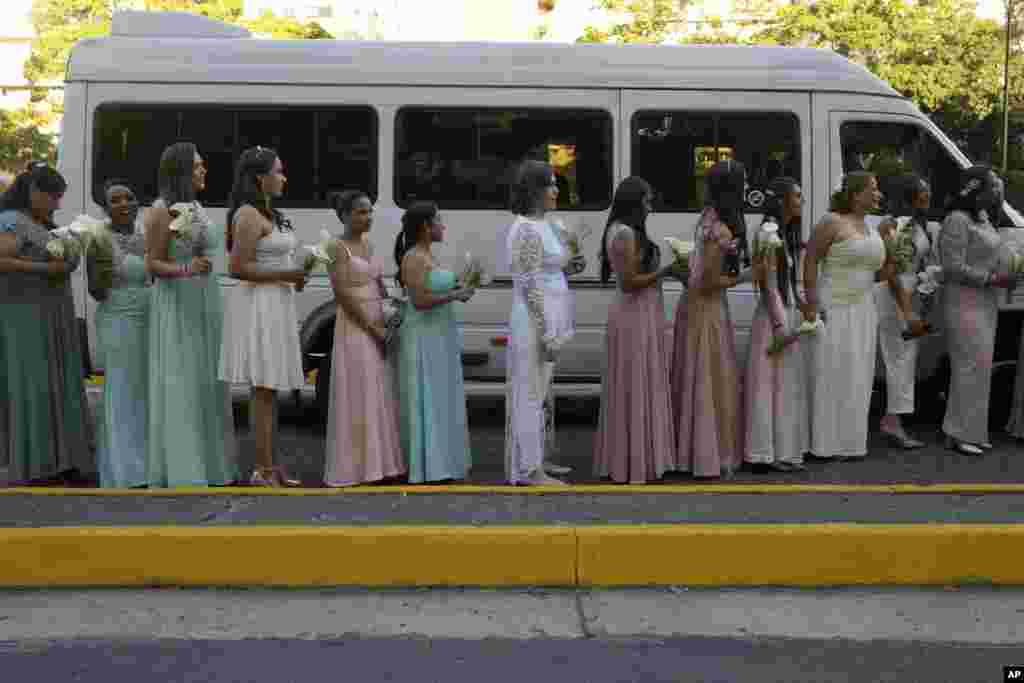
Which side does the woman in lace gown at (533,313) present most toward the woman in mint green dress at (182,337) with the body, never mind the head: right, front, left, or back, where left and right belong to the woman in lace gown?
back

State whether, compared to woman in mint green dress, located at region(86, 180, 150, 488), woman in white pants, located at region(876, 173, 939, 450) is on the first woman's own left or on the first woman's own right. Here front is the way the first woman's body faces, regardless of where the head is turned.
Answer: on the first woman's own left

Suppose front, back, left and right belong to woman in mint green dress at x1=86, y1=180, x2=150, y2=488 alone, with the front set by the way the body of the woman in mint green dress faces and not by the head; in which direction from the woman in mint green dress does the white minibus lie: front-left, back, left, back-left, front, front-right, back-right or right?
left

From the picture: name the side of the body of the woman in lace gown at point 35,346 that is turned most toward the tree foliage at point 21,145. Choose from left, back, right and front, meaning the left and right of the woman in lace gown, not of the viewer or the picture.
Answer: left

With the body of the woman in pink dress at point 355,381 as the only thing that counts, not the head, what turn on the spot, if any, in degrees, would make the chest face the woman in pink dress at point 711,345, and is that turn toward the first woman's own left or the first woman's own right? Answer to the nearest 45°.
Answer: approximately 45° to the first woman's own left

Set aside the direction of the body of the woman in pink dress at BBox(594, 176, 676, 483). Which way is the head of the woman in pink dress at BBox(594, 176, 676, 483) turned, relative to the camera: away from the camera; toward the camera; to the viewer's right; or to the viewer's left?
to the viewer's right

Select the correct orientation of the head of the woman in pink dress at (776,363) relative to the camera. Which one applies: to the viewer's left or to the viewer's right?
to the viewer's right

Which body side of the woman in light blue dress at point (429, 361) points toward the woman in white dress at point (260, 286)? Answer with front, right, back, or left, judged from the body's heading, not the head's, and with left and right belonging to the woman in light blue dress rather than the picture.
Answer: back

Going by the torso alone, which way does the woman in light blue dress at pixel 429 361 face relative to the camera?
to the viewer's right

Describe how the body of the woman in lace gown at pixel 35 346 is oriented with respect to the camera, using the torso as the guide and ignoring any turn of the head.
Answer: to the viewer's right

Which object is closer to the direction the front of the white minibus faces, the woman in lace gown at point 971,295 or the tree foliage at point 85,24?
the woman in lace gown

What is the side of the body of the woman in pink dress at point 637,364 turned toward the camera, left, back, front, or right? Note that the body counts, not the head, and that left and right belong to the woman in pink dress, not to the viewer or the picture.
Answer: right
